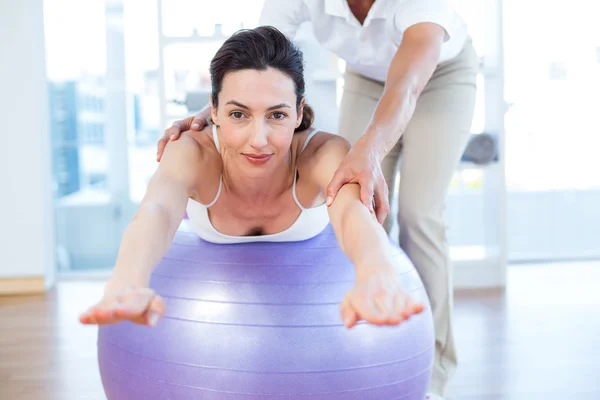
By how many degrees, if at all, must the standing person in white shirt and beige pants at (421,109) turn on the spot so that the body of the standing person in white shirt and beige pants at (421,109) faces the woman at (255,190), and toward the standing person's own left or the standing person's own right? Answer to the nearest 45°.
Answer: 0° — they already face them

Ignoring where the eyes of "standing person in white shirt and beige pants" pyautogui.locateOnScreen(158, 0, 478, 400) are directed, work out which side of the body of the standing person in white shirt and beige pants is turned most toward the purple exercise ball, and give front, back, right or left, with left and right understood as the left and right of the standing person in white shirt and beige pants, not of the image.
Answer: front

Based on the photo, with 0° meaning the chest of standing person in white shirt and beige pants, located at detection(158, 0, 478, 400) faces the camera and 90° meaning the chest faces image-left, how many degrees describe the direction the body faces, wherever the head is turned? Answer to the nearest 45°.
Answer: approximately 45°
